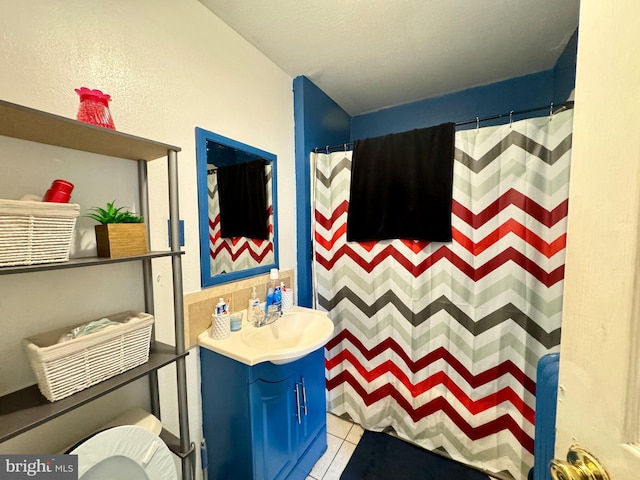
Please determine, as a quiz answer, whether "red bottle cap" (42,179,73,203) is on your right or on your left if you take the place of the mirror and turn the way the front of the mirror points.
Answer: on your right

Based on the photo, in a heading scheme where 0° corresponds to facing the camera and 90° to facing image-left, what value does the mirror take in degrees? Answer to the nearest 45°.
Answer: approximately 315°

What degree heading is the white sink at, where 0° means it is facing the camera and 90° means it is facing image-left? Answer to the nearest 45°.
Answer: approximately 315°

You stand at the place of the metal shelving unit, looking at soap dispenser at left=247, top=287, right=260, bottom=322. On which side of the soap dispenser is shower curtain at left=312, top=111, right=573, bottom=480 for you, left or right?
right

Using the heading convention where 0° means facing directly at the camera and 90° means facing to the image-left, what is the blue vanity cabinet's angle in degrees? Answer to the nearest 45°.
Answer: approximately 315°

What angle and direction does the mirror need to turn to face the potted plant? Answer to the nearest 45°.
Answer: approximately 90° to its right
